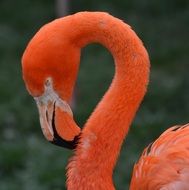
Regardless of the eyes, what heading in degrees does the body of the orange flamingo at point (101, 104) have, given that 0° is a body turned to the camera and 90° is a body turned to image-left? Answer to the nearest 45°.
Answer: approximately 90°
